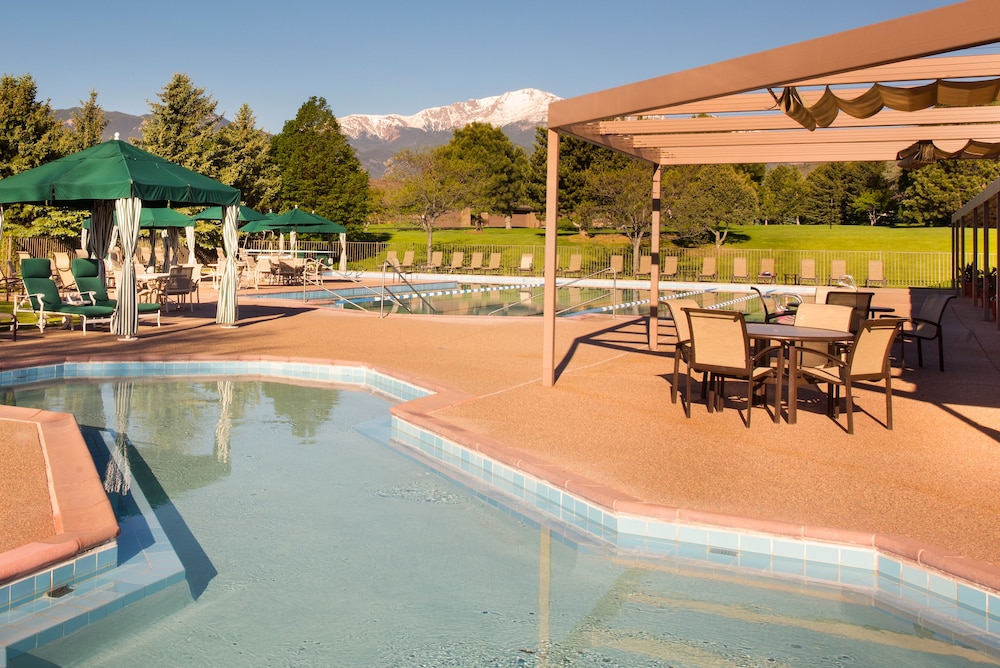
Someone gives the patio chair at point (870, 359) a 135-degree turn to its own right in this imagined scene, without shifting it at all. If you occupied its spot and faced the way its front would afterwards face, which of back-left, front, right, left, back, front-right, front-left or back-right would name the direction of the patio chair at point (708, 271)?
left

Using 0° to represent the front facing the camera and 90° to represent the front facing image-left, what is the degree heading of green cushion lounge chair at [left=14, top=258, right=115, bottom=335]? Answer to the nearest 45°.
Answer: approximately 315°

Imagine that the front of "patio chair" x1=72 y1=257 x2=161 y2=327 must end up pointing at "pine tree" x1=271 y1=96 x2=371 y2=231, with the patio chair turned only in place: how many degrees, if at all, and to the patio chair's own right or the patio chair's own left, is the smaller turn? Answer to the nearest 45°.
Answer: approximately 135° to the patio chair's own left

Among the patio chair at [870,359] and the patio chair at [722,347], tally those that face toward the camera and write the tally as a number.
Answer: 0

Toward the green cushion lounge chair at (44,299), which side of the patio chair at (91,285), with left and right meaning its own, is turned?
right

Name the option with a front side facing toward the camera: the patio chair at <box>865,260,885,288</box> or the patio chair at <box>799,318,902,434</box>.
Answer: the patio chair at <box>865,260,885,288</box>

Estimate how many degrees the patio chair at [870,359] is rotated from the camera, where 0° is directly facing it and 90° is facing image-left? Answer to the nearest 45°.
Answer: approximately 135°

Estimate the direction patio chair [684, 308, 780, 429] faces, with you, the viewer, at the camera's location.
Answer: facing away from the viewer and to the right of the viewer

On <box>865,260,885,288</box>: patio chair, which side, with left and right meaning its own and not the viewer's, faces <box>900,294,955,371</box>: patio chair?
front

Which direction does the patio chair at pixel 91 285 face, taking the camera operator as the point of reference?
facing the viewer and to the right of the viewer

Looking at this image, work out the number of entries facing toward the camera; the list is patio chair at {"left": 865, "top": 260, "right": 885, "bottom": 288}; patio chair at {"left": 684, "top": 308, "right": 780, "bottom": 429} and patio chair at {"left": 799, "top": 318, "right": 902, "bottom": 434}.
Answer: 1

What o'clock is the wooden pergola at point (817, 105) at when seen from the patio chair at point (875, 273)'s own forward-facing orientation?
The wooden pergola is roughly at 12 o'clock from the patio chair.

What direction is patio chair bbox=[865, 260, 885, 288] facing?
toward the camera

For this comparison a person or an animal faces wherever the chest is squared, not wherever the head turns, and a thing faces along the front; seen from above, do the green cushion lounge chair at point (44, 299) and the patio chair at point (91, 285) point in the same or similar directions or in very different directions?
same or similar directions

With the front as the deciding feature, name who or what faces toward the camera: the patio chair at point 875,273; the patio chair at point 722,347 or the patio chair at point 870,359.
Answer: the patio chair at point 875,273

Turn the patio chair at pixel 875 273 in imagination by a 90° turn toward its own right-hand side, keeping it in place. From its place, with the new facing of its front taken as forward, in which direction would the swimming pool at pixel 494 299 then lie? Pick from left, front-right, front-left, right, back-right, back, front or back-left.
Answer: front-left

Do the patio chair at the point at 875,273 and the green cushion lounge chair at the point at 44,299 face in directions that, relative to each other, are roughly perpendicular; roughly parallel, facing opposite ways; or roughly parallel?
roughly perpendicular

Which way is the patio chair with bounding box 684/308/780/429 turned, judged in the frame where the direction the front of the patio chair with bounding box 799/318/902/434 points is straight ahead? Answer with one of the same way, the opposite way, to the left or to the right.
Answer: to the right

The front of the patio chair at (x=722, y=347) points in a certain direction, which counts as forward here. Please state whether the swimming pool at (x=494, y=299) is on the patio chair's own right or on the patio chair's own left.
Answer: on the patio chair's own left
